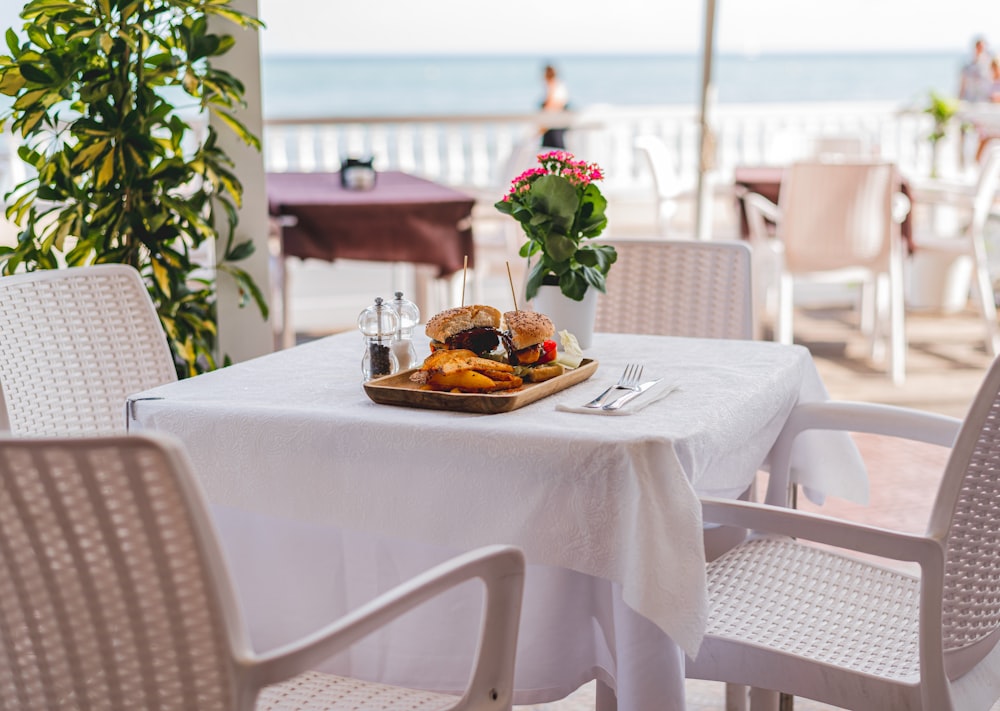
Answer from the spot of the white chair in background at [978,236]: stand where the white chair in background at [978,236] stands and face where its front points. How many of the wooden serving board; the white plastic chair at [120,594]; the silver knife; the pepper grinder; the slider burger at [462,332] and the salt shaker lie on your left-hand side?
6

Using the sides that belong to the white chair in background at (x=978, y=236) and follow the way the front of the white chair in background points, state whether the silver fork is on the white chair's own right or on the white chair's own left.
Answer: on the white chair's own left

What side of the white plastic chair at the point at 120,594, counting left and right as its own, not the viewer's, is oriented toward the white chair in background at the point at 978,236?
front

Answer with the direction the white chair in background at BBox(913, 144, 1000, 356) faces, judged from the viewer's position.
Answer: facing to the left of the viewer

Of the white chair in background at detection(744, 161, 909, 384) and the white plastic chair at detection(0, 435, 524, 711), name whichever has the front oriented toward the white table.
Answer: the white plastic chair

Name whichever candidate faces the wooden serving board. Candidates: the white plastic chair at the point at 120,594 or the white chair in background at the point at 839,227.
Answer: the white plastic chair

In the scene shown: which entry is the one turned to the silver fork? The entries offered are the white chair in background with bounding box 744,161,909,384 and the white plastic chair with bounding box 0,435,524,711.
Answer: the white plastic chair

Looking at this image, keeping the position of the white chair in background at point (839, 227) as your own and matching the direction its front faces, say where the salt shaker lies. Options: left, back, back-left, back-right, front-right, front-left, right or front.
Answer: back-left

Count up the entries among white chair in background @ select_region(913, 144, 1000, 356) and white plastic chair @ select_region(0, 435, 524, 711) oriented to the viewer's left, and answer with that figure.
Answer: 1

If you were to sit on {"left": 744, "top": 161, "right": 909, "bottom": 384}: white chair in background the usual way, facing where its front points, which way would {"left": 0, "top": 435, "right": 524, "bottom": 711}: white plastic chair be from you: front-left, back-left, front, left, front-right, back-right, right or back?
back-left

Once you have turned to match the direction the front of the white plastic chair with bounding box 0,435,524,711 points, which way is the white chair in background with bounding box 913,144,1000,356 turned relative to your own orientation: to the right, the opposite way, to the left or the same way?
to the left

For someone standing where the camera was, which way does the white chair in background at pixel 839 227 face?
facing away from the viewer and to the left of the viewer

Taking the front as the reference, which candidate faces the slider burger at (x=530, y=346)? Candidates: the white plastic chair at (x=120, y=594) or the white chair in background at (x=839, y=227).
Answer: the white plastic chair

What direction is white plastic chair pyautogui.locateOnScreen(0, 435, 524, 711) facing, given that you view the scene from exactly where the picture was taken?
facing away from the viewer and to the right of the viewer

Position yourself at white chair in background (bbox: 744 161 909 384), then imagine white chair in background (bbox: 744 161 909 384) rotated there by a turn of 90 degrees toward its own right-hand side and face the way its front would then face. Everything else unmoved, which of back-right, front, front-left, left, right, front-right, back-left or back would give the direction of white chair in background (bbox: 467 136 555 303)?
back-left

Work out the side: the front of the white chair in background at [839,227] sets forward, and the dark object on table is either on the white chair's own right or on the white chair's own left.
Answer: on the white chair's own left
